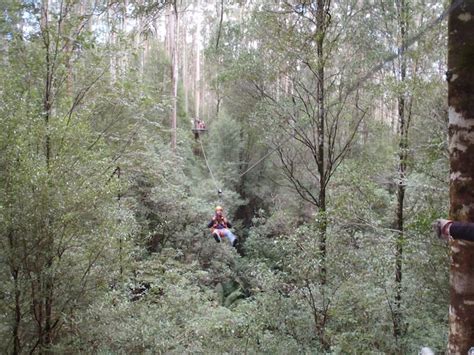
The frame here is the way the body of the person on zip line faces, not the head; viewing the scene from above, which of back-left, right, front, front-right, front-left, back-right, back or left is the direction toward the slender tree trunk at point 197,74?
back

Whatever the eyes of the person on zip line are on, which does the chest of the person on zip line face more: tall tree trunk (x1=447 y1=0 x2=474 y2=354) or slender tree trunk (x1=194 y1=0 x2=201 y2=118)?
the tall tree trunk

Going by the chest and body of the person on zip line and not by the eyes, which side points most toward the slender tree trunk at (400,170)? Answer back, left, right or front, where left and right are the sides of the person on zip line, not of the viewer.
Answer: left

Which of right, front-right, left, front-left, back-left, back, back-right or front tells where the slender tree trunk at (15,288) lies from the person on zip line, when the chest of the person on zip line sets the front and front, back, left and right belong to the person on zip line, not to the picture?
front-right

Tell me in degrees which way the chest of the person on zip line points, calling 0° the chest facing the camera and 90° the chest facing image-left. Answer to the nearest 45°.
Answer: approximately 0°

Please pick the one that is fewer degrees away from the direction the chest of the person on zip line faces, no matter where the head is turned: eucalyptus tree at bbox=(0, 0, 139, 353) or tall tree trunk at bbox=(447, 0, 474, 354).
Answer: the tall tree trunk

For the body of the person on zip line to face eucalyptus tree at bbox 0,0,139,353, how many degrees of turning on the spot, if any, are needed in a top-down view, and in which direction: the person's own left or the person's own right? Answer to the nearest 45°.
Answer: approximately 45° to the person's own right

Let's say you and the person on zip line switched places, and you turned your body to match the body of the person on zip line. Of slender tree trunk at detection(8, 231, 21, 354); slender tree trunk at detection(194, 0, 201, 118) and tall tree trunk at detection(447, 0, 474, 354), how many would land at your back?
1

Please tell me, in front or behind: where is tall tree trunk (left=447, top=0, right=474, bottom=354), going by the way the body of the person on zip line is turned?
in front

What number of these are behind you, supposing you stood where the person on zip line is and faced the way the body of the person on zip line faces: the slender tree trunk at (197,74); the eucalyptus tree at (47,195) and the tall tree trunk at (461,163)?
1
